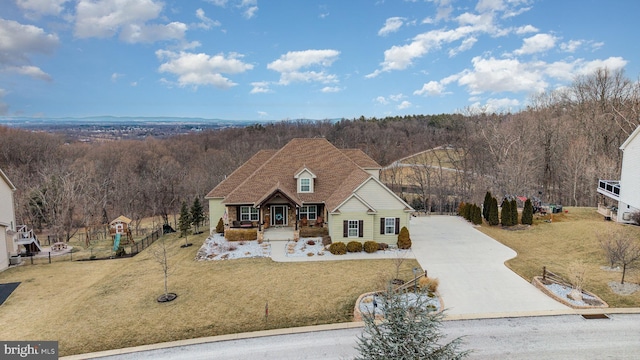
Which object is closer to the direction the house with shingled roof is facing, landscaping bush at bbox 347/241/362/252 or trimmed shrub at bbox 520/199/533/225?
the landscaping bush

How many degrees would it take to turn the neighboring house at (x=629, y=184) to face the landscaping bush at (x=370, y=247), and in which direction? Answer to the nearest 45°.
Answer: approximately 90° to its right

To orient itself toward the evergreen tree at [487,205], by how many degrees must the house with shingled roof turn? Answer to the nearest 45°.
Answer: approximately 90° to its left

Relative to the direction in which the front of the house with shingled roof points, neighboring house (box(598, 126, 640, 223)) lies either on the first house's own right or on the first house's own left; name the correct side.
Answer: on the first house's own left
